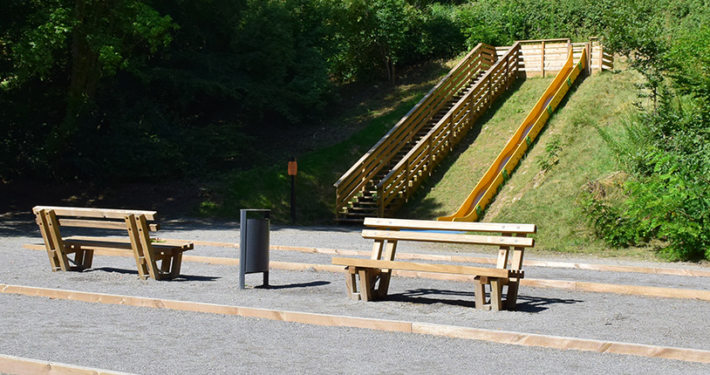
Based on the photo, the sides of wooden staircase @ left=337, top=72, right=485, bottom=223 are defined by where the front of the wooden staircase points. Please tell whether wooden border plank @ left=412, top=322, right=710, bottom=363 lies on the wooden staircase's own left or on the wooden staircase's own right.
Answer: on the wooden staircase's own left

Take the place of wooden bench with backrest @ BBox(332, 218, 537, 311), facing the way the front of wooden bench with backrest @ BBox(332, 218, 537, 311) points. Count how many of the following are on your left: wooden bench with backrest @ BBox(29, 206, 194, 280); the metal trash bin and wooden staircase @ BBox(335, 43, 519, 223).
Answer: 0

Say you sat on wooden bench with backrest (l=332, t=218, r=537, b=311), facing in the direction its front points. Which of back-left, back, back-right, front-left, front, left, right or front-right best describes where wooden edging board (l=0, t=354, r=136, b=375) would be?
front

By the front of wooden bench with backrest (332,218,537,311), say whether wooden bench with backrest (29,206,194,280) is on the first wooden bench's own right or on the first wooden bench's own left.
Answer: on the first wooden bench's own right

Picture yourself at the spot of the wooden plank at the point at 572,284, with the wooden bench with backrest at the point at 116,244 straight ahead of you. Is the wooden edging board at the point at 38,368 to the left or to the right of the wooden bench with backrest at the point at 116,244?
left

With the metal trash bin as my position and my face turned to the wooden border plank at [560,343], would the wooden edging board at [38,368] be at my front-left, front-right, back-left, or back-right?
front-right

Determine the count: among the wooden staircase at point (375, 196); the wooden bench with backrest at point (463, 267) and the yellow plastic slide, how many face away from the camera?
0

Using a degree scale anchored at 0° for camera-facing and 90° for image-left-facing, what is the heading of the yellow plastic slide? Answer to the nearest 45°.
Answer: approximately 45°

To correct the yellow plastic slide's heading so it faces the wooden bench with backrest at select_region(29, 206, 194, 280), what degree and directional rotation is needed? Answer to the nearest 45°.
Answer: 0° — it already faces it

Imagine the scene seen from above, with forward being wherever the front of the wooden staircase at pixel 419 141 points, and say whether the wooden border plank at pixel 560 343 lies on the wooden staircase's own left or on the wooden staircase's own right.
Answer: on the wooden staircase's own left

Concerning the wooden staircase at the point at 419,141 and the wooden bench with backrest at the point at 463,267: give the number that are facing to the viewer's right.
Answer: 0

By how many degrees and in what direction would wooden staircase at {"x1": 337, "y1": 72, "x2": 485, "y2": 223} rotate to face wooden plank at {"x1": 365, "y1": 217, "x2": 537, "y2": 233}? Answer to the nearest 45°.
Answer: approximately 45° to its left

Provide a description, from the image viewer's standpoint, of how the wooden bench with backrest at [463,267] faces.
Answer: facing the viewer and to the left of the viewer

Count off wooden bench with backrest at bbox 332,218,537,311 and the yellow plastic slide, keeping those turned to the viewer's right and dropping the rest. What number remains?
0

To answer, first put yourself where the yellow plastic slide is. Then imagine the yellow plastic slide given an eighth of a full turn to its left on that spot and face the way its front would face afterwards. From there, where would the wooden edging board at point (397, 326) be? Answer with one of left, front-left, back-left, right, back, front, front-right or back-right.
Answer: front
